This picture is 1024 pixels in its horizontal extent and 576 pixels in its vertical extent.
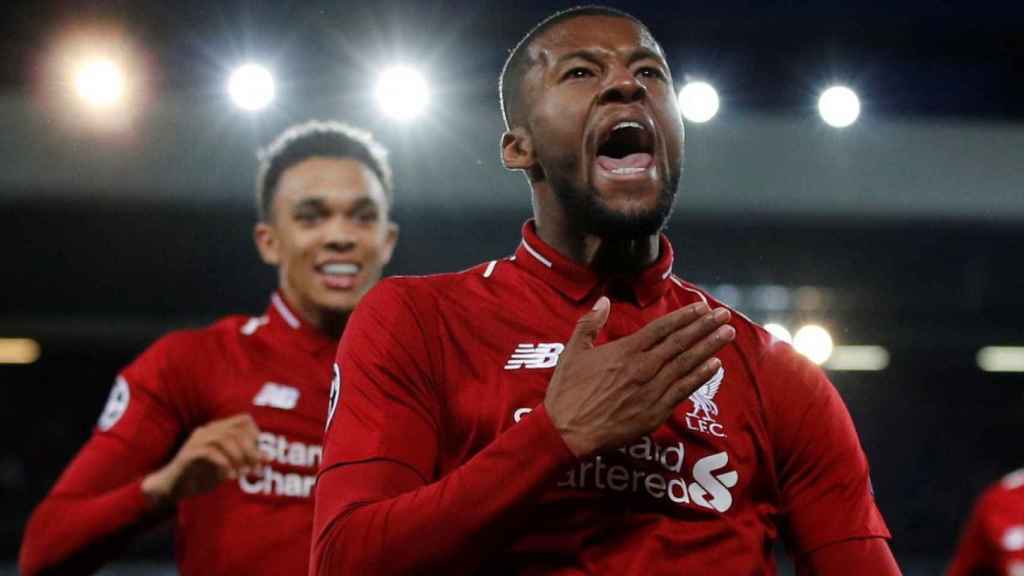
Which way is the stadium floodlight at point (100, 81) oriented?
toward the camera

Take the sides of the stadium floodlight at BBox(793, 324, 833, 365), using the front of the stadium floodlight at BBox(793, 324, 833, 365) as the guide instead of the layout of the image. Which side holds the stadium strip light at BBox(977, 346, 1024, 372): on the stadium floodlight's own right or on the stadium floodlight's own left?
on the stadium floodlight's own left

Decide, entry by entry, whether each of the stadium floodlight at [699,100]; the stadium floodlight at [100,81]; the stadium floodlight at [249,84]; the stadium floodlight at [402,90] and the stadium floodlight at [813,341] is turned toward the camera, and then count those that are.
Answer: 5

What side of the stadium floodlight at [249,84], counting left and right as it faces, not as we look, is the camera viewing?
front

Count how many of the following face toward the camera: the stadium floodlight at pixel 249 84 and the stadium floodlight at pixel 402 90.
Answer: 2

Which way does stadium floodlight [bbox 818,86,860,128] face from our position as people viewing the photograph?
facing the viewer

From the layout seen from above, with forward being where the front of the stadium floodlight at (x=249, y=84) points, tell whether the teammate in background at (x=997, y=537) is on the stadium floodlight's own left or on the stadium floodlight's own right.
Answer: on the stadium floodlight's own left

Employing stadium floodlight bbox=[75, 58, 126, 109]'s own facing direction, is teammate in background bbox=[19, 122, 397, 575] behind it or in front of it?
in front

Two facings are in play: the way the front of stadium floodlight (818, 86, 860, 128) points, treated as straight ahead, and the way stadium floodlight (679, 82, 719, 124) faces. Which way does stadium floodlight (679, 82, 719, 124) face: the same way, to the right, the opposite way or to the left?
the same way

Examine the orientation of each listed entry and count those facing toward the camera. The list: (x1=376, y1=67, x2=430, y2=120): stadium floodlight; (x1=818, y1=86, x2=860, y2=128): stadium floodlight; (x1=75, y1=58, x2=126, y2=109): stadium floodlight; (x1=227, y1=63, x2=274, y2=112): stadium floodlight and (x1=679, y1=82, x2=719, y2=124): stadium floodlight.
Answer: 5

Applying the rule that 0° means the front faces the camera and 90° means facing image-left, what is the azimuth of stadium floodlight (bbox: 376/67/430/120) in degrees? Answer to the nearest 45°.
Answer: approximately 0°

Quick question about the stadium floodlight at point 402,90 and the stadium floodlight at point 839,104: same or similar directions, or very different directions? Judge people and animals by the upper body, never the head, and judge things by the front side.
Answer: same or similar directions
